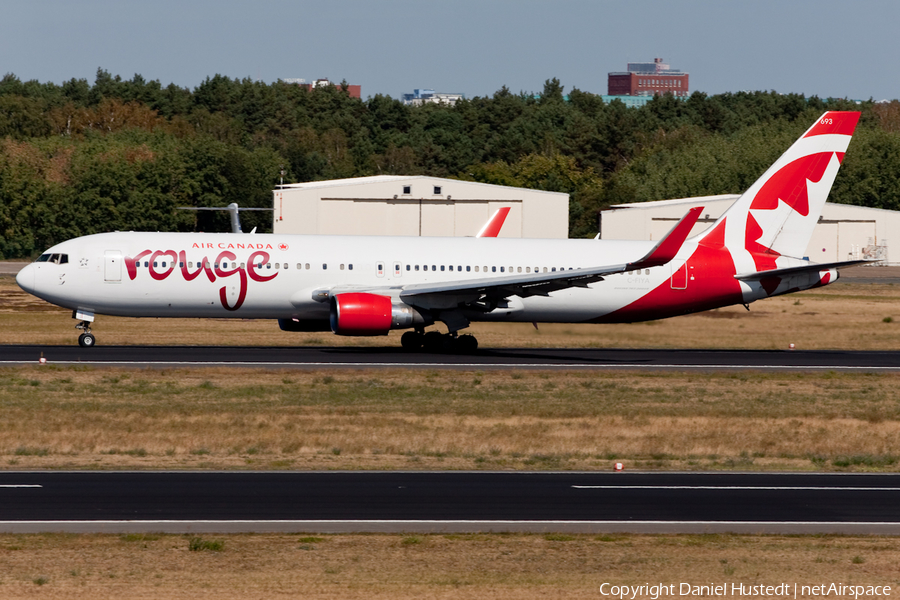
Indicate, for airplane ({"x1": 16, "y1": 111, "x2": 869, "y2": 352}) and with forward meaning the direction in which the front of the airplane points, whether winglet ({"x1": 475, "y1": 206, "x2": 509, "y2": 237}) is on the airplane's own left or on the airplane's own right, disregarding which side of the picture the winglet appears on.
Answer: on the airplane's own right

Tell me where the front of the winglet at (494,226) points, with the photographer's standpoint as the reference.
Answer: facing to the left of the viewer

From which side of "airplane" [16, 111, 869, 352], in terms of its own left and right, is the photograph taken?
left

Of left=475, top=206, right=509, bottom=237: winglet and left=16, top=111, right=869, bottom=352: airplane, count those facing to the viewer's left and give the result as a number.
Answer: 2
